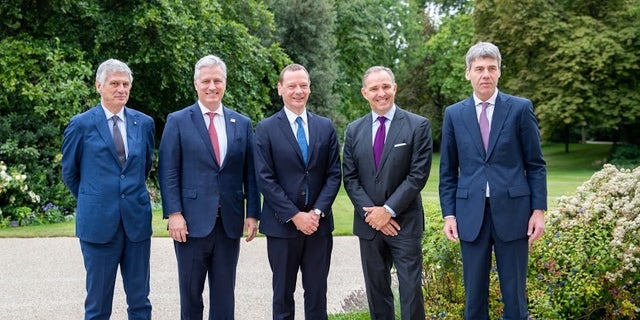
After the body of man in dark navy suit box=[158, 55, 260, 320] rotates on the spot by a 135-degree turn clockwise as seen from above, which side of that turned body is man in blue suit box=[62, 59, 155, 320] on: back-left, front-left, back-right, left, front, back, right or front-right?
front-left

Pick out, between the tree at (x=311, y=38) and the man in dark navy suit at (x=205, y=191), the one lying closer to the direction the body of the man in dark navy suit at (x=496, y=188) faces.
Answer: the man in dark navy suit

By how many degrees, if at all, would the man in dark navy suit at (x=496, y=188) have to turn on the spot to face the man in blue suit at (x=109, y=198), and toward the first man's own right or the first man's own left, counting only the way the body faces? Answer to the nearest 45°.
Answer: approximately 90° to the first man's own right

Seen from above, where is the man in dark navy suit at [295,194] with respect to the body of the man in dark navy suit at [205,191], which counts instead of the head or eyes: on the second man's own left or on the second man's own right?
on the second man's own left

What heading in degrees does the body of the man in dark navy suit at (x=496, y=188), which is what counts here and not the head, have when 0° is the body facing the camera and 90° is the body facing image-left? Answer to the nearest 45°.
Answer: approximately 0°

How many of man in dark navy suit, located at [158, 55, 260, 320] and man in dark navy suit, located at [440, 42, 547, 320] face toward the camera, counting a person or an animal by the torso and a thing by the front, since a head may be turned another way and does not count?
2

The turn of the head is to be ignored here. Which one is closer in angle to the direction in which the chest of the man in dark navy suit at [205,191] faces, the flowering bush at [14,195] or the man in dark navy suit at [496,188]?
the man in dark navy suit

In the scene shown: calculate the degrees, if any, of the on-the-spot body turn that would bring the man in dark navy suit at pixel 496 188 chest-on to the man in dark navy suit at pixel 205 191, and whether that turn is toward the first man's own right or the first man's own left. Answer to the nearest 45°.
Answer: approximately 90° to the first man's own right

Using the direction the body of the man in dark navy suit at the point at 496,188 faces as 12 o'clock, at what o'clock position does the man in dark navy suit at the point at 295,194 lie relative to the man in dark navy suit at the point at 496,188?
the man in dark navy suit at the point at 295,194 is roughly at 3 o'clock from the man in dark navy suit at the point at 496,188.

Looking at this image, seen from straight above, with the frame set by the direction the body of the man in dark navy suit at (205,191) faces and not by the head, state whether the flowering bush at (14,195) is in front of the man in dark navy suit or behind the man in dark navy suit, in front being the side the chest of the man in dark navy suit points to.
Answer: behind

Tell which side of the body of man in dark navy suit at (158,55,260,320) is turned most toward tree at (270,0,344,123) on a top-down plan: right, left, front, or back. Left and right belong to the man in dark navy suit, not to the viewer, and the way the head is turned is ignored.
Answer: back

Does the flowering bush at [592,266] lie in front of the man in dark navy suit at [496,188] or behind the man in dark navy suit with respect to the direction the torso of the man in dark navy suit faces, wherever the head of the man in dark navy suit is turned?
behind
